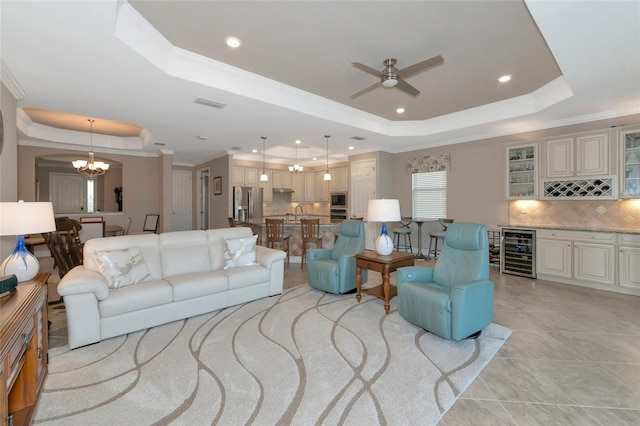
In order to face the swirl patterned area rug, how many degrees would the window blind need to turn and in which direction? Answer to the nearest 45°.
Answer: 0° — it already faces it

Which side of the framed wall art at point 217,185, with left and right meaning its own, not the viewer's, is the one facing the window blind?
left

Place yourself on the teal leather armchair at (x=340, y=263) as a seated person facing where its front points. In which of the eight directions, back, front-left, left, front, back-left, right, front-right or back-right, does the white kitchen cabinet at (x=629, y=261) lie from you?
back-left

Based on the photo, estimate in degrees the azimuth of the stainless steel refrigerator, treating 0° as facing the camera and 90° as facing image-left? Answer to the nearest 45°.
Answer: approximately 0°

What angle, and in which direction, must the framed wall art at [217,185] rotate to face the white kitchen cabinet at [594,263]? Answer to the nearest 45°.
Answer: approximately 90° to its left

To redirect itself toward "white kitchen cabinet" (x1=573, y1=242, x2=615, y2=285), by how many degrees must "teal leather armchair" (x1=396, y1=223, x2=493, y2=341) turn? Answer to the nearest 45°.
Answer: approximately 180°

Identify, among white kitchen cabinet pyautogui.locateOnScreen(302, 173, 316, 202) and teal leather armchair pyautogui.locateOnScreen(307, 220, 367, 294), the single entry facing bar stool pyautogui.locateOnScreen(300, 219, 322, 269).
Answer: the white kitchen cabinet

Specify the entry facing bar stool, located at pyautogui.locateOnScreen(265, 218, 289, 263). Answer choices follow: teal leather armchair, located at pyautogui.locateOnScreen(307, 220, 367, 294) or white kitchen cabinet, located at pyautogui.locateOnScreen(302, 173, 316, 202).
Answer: the white kitchen cabinet
